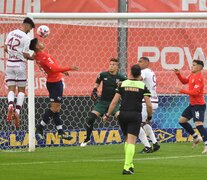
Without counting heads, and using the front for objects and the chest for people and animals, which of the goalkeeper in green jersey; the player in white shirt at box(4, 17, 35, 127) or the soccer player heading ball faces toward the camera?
the goalkeeper in green jersey

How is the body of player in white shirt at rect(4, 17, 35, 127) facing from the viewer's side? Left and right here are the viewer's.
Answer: facing away from the viewer and to the right of the viewer

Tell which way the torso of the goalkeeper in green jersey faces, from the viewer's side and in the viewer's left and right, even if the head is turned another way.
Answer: facing the viewer

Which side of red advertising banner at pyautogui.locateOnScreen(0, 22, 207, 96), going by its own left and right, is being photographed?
front

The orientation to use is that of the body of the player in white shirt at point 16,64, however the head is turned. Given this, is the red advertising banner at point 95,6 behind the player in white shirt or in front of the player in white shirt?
in front

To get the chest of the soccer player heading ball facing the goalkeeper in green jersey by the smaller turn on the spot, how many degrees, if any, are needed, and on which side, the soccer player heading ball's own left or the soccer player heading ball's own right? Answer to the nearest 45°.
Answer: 0° — they already face them

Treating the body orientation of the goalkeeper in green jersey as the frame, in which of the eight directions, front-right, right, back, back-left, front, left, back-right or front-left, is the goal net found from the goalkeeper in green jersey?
back
